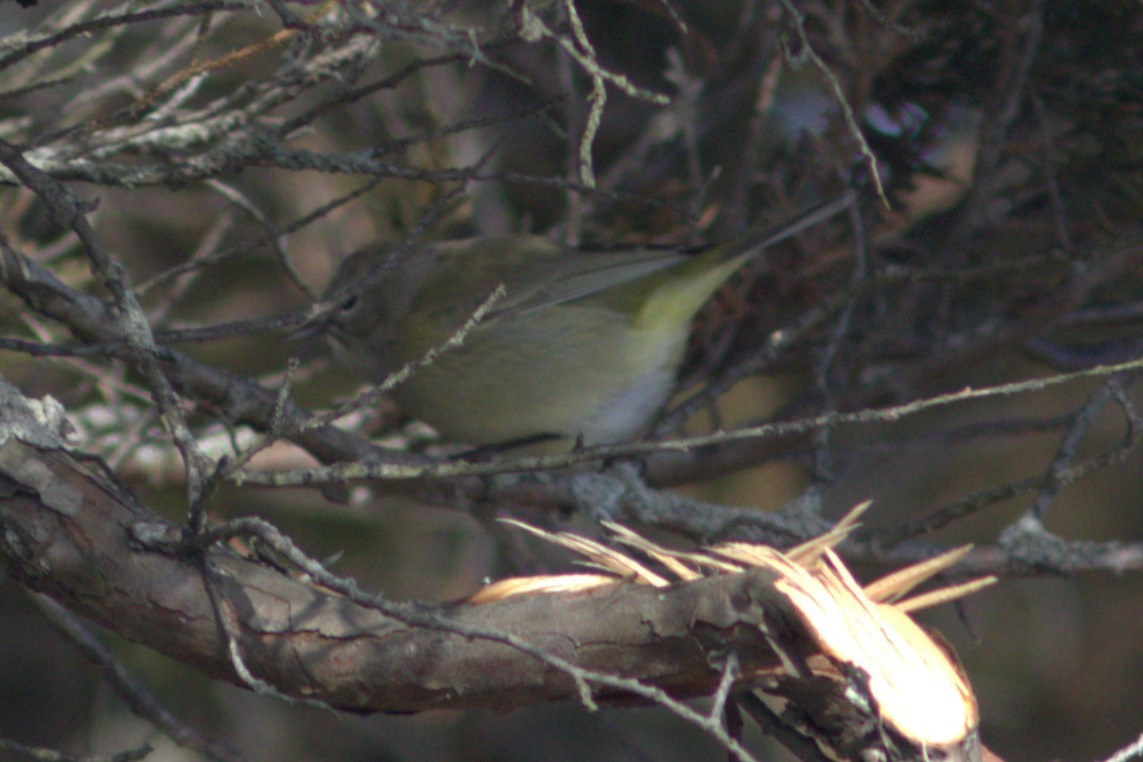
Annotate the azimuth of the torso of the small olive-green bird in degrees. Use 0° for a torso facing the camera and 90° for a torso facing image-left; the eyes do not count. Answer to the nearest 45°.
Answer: approximately 90°
